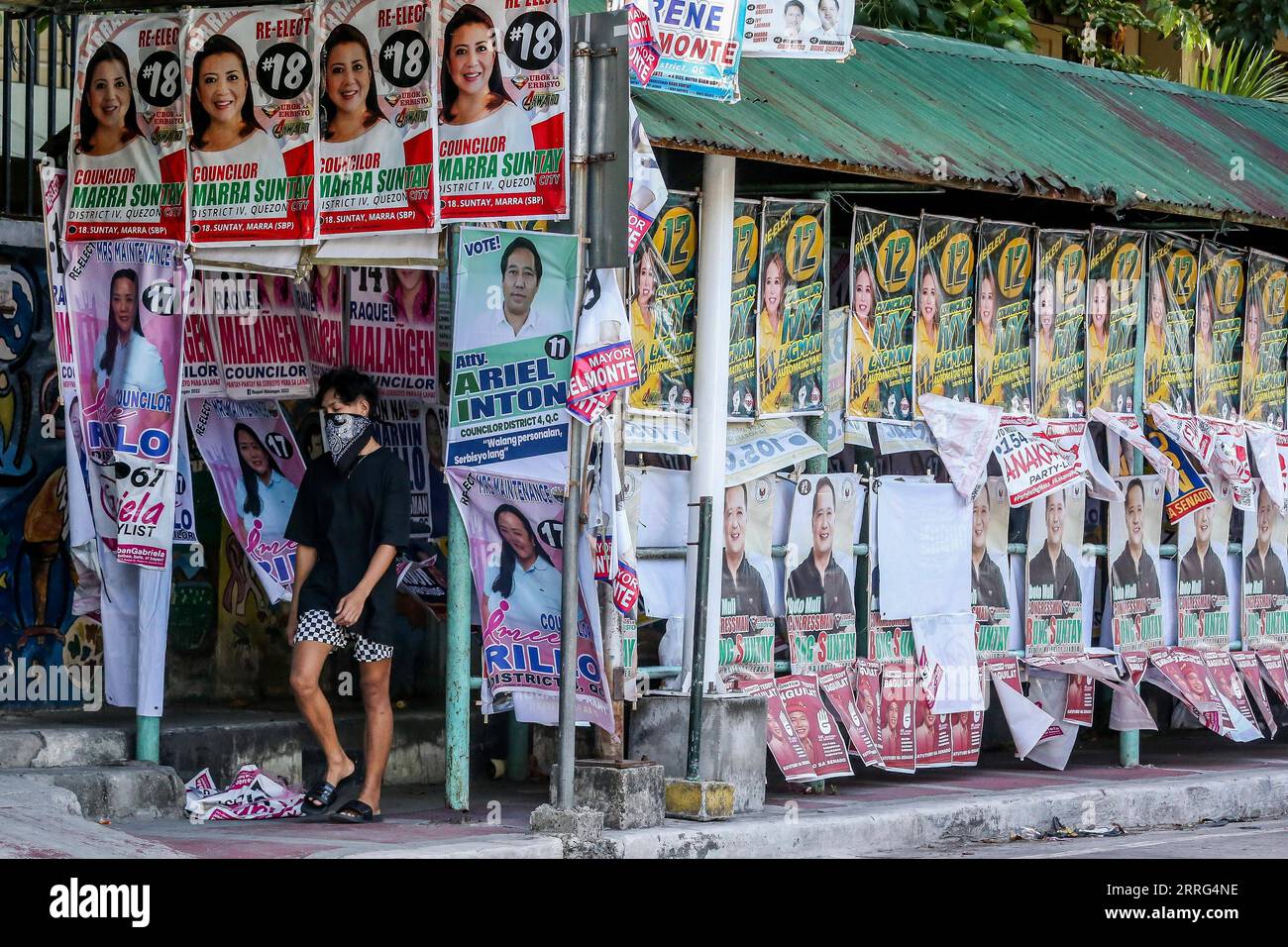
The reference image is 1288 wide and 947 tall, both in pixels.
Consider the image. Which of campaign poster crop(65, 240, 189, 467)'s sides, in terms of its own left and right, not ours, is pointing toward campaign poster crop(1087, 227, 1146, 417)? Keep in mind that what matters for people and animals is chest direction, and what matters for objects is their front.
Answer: left

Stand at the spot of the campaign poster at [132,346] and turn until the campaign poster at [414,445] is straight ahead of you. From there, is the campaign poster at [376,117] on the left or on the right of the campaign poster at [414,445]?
right

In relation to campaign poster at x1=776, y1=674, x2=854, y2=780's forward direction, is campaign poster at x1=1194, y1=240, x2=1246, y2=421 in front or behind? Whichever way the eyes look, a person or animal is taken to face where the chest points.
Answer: behind

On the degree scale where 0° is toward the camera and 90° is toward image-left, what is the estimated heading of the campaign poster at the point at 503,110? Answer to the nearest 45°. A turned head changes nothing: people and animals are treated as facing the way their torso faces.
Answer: approximately 0°

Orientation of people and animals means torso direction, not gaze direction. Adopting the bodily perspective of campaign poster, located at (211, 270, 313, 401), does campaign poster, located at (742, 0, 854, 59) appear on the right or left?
on its left

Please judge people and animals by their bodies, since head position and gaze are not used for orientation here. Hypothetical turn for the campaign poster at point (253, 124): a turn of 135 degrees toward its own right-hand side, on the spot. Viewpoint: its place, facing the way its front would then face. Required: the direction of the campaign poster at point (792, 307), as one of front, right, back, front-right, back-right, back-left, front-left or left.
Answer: back-right

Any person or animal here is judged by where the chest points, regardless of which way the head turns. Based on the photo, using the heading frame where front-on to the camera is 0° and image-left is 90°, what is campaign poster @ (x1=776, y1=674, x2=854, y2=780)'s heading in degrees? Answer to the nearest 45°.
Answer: approximately 0°

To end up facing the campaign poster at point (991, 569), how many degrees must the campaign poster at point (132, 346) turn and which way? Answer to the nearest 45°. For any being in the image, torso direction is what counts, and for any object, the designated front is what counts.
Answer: approximately 90° to its left
